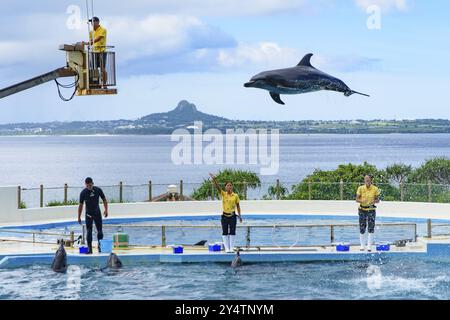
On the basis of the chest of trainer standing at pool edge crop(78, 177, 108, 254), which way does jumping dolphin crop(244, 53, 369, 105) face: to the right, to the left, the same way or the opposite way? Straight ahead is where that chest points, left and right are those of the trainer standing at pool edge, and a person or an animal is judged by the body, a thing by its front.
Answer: to the right

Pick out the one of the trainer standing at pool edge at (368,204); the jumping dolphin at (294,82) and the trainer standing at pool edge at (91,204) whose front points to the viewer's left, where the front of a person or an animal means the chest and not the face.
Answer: the jumping dolphin

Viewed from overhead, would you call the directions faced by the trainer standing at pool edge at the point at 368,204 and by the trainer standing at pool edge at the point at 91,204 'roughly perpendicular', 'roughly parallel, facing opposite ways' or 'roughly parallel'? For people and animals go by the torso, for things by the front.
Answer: roughly parallel

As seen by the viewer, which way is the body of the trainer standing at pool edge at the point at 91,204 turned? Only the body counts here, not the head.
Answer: toward the camera

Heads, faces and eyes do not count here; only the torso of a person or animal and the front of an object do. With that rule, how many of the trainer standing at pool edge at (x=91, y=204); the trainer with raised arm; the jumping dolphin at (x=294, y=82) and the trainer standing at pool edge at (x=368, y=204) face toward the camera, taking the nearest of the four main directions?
3

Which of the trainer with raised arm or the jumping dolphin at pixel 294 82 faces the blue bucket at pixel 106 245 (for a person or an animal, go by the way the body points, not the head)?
the jumping dolphin

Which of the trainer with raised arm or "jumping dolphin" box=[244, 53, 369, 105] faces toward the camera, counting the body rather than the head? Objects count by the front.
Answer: the trainer with raised arm

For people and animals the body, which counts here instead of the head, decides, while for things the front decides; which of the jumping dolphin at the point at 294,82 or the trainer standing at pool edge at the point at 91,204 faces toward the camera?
the trainer standing at pool edge

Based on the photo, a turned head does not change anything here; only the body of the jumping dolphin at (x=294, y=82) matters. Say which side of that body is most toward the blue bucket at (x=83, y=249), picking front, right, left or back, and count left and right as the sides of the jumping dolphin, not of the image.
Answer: front

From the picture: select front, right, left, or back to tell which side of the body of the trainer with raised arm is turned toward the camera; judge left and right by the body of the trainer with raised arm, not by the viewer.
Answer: front

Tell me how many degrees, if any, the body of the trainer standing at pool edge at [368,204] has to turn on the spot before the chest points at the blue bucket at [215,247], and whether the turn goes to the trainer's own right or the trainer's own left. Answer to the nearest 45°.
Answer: approximately 90° to the trainer's own right

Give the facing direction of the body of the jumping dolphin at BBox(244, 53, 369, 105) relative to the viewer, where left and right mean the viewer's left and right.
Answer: facing to the left of the viewer

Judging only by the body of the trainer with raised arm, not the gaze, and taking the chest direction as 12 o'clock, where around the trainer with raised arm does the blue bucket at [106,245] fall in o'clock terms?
The blue bucket is roughly at 3 o'clock from the trainer with raised arm.
